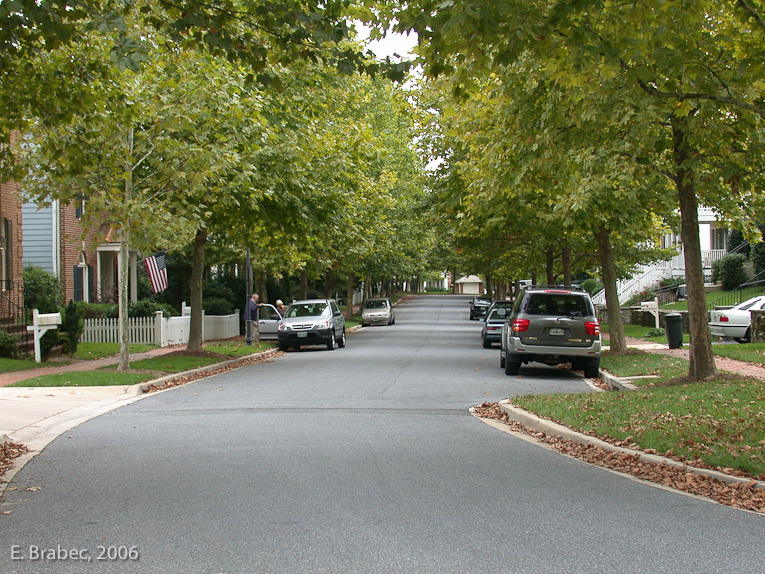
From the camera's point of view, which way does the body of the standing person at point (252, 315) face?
to the viewer's right

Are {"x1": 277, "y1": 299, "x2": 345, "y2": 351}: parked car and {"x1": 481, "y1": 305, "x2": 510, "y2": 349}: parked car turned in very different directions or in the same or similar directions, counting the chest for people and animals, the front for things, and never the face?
very different directions

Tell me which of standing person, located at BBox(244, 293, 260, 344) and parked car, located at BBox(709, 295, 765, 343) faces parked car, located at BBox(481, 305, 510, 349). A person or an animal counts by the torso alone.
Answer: the standing person

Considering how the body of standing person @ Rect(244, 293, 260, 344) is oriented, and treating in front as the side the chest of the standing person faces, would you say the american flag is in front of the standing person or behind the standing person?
behind

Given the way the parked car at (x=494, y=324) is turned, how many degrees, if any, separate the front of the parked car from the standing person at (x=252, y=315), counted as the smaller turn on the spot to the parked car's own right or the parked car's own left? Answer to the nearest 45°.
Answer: approximately 90° to the parked car's own left

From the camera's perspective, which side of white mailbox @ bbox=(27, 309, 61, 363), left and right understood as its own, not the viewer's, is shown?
right

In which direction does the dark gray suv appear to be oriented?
away from the camera

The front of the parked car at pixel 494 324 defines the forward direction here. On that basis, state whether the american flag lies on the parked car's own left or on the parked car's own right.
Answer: on the parked car's own left

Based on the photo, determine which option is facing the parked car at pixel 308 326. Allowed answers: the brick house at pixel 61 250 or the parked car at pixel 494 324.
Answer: the brick house

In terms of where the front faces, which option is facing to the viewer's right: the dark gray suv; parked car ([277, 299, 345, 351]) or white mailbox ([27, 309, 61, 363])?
the white mailbox

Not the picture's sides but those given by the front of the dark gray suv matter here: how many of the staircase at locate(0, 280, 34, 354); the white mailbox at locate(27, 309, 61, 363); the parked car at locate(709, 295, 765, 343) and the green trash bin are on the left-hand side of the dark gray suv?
2

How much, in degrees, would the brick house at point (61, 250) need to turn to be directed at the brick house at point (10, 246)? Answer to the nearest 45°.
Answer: approximately 45° to its right

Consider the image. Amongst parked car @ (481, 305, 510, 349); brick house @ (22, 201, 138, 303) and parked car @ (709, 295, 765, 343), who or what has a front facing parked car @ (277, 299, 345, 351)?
the brick house
